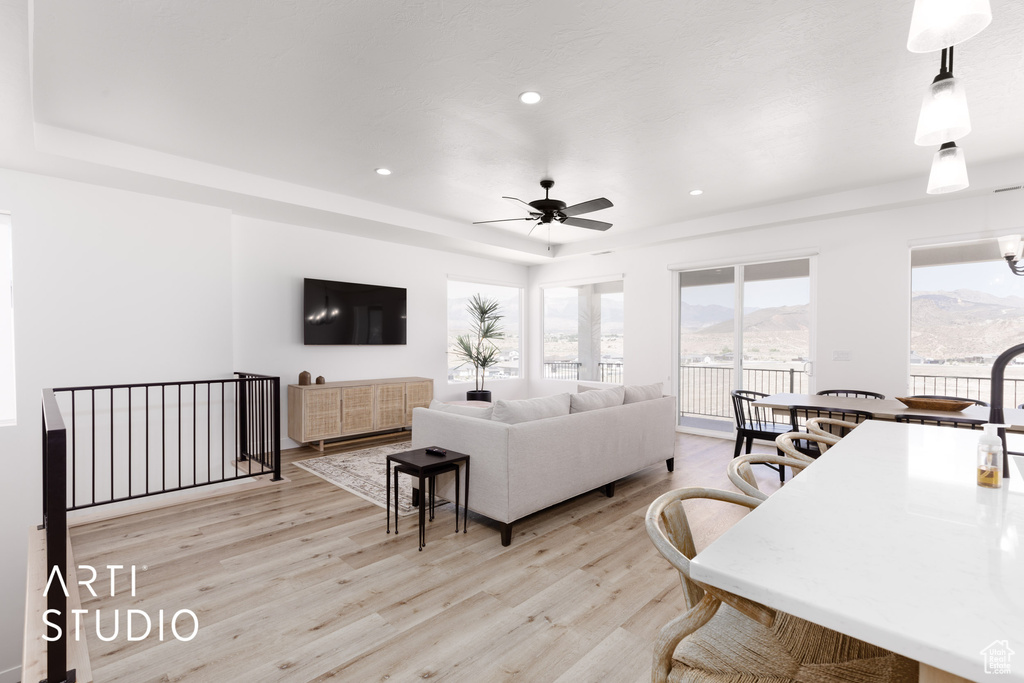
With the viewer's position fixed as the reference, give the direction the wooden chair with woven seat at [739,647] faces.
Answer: facing to the right of the viewer

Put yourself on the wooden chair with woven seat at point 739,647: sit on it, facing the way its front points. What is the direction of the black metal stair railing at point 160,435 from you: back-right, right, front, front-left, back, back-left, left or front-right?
back

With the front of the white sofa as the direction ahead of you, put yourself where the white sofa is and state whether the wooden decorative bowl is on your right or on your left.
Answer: on your right

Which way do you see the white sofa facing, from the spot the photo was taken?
facing away from the viewer and to the left of the viewer

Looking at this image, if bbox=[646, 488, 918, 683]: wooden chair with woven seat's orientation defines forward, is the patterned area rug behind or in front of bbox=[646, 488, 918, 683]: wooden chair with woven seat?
behind

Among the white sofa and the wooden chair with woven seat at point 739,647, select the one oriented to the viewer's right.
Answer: the wooden chair with woven seat

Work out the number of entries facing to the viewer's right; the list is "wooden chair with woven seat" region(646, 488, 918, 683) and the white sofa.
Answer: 1

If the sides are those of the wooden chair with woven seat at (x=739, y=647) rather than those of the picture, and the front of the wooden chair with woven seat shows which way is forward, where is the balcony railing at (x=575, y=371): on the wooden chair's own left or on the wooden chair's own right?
on the wooden chair's own left

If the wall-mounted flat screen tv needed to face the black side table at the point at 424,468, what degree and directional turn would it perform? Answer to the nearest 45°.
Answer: approximately 45° to its right

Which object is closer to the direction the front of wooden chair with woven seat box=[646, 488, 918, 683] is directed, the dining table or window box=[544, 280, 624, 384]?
the dining table

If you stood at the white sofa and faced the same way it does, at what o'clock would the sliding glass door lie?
The sliding glass door is roughly at 3 o'clock from the white sofa.
